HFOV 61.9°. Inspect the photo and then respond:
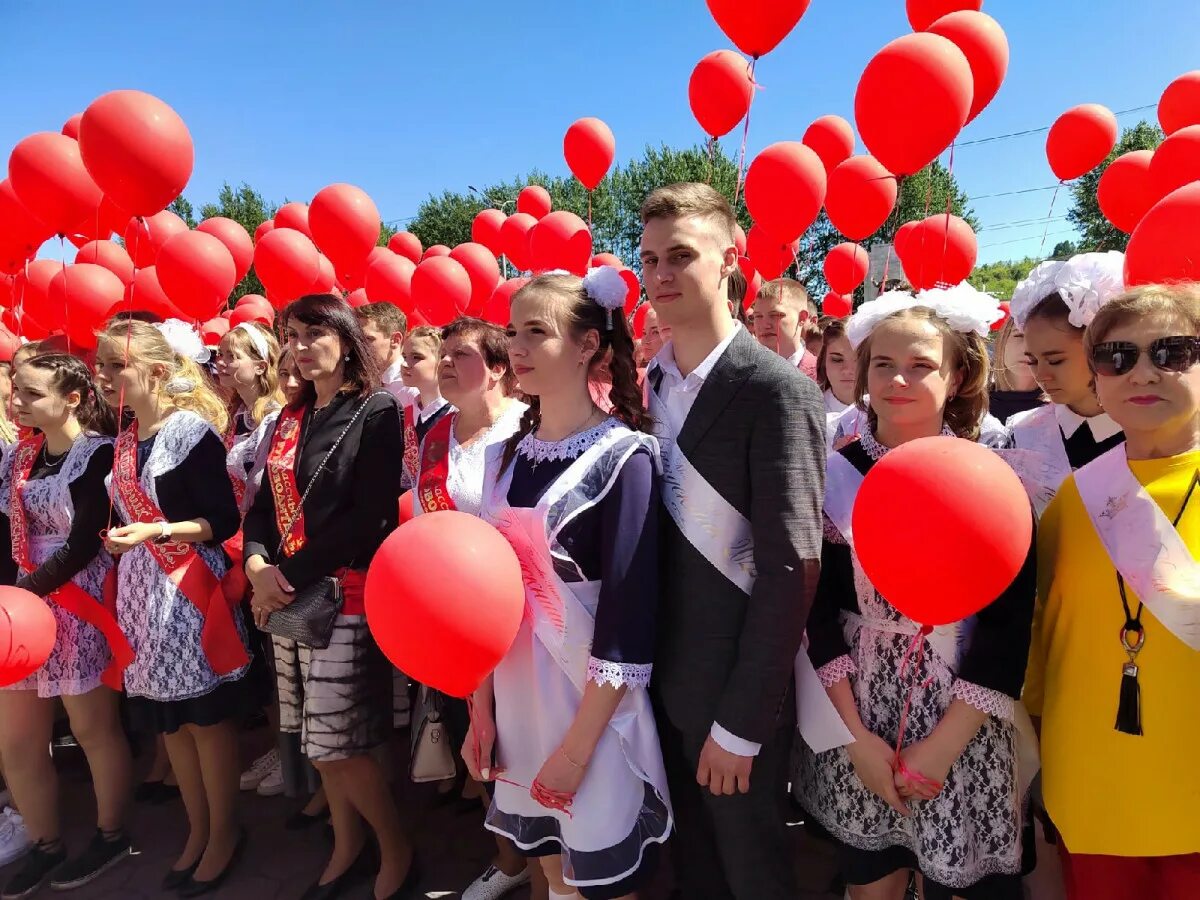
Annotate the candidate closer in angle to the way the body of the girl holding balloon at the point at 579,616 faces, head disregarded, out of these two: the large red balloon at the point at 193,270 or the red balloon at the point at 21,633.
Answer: the red balloon

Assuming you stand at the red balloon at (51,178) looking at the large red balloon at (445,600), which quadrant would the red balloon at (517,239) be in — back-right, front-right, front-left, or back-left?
back-left

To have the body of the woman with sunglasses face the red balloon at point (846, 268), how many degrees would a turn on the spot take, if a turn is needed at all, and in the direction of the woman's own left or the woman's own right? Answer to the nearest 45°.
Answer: approximately 180°

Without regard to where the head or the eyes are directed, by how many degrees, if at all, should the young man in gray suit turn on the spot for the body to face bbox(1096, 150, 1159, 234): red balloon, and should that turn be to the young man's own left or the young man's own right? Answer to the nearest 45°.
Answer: approximately 180°

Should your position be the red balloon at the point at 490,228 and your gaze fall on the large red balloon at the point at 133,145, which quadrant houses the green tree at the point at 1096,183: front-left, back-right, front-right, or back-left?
back-left

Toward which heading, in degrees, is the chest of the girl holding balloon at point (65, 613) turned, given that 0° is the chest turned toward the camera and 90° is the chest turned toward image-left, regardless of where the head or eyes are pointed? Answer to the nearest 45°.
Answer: approximately 45°

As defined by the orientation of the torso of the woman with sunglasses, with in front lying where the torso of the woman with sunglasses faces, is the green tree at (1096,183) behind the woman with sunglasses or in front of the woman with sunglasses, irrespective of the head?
behind

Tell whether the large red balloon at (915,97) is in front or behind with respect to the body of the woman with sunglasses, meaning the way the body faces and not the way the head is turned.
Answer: behind

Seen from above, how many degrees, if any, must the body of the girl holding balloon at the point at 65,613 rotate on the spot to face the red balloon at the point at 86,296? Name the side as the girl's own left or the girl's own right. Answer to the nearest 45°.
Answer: approximately 135° to the girl's own right

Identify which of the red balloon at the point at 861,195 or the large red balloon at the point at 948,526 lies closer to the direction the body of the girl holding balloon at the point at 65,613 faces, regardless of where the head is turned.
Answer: the large red balloon

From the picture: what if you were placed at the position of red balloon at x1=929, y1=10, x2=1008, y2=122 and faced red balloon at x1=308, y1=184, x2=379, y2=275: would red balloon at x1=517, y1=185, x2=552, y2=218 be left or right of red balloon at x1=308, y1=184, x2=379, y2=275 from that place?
right

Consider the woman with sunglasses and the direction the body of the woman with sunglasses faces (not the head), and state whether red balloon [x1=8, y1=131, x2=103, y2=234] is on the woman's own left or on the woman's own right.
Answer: on the woman's own right

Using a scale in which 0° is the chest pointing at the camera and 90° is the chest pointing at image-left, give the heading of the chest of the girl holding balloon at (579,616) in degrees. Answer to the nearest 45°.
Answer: approximately 45°
